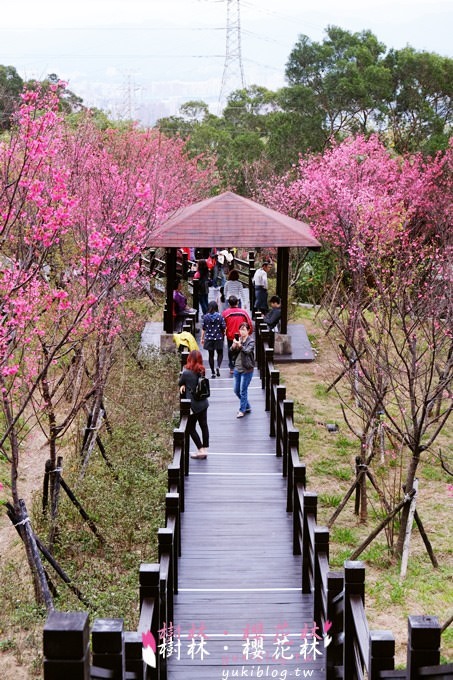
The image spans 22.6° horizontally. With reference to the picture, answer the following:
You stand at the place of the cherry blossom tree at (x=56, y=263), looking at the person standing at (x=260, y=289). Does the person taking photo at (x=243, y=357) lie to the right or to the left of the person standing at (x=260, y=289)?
right

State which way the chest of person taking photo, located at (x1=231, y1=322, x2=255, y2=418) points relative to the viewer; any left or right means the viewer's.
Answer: facing the viewer and to the left of the viewer

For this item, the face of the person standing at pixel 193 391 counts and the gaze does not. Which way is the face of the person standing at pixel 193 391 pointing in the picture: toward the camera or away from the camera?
away from the camera
